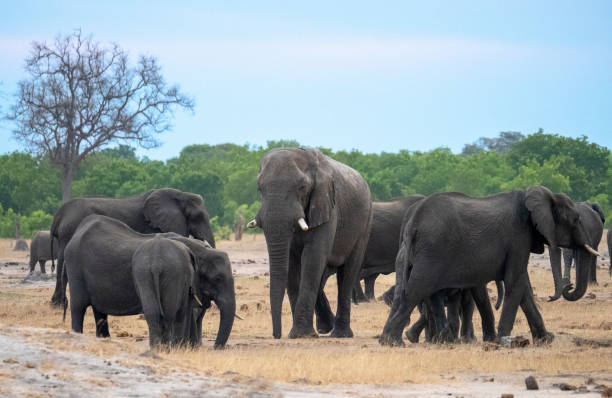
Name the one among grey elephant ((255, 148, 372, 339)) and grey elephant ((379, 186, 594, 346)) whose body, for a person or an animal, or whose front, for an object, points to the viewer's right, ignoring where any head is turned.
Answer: grey elephant ((379, 186, 594, 346))

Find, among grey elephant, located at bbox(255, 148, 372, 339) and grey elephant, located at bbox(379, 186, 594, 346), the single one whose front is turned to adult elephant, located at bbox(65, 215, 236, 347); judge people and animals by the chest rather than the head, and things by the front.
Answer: grey elephant, located at bbox(255, 148, 372, 339)

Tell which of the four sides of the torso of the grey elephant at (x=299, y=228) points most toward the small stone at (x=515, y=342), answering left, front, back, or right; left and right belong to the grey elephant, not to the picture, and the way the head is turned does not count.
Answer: left

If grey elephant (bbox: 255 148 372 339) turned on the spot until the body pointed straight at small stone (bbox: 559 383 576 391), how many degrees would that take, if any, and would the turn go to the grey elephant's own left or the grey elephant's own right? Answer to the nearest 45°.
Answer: approximately 90° to the grey elephant's own left

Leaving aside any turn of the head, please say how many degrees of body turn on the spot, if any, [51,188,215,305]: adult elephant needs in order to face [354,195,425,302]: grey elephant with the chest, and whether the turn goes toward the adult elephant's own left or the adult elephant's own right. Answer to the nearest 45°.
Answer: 0° — it already faces it

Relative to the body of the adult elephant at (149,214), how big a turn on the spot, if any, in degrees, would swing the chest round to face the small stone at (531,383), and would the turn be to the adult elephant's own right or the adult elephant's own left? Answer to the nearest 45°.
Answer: approximately 90° to the adult elephant's own right

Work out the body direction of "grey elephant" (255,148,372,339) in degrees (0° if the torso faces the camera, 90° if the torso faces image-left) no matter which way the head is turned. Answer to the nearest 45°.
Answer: approximately 45°

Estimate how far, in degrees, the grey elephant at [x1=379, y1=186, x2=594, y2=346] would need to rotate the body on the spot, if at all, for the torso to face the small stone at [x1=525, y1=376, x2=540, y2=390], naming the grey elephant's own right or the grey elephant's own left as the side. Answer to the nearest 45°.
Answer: approximately 90° to the grey elephant's own right

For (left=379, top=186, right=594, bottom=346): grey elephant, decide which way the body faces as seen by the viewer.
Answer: to the viewer's right

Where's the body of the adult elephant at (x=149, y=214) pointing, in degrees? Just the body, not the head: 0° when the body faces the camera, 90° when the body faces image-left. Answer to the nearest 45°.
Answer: approximately 270°
